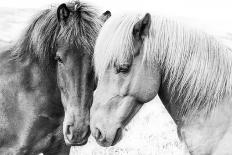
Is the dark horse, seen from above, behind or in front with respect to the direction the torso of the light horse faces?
in front

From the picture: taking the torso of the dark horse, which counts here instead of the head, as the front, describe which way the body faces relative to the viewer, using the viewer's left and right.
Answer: facing the viewer and to the right of the viewer
